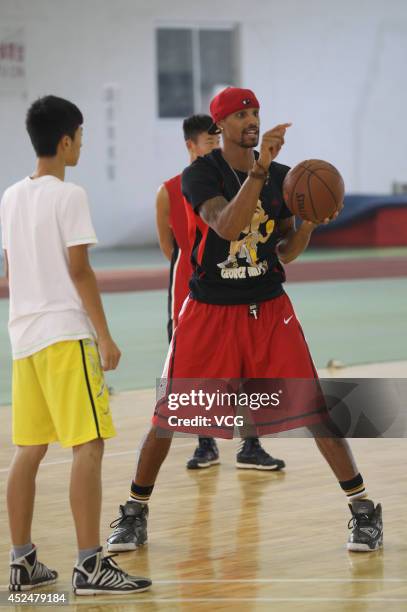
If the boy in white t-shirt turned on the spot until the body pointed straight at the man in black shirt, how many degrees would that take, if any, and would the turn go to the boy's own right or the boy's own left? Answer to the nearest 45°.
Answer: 0° — they already face them

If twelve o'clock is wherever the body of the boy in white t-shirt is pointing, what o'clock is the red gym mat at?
The red gym mat is roughly at 11 o'clock from the boy in white t-shirt.

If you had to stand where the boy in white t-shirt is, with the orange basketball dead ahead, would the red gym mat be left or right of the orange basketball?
left

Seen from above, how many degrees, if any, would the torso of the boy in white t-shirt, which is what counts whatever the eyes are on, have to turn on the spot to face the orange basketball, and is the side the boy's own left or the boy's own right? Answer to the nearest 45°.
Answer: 0° — they already face it

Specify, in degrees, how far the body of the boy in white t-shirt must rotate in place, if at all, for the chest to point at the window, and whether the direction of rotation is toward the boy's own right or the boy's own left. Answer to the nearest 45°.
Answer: approximately 45° to the boy's own left

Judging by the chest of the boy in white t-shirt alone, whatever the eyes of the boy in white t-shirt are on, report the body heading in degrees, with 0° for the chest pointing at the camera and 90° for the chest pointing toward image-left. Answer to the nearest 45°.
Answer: approximately 225°
